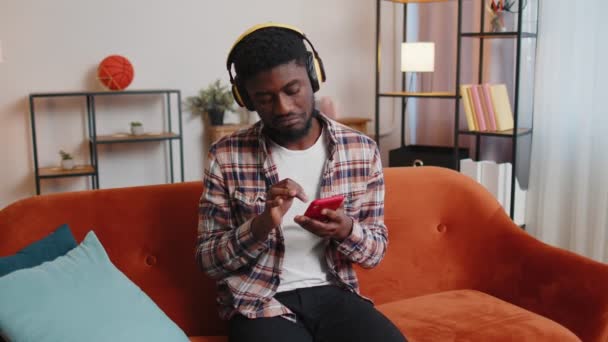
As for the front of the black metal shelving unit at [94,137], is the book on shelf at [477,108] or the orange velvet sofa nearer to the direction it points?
the orange velvet sofa

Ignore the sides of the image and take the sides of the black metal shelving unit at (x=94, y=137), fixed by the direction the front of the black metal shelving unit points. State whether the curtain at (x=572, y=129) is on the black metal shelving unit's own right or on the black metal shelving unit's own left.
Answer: on the black metal shelving unit's own left

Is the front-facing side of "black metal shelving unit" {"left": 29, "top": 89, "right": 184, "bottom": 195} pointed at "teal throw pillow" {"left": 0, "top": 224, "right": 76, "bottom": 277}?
yes

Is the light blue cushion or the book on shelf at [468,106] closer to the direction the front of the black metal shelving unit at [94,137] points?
the light blue cushion

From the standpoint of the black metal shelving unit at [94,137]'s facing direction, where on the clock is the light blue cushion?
The light blue cushion is roughly at 12 o'clock from the black metal shelving unit.

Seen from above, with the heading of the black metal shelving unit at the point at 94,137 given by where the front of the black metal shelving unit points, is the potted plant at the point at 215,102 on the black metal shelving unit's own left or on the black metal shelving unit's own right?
on the black metal shelving unit's own left

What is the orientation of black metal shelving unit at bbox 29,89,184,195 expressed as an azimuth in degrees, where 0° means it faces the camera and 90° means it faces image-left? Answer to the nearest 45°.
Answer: approximately 0°

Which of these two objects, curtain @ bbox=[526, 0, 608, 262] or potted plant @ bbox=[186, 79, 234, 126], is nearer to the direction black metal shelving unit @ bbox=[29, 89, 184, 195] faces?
the curtain

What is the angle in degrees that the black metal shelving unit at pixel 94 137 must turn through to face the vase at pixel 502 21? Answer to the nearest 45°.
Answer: approximately 90° to its left

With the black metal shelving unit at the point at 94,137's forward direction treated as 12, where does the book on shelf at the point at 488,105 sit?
The book on shelf is roughly at 10 o'clock from the black metal shelving unit.
